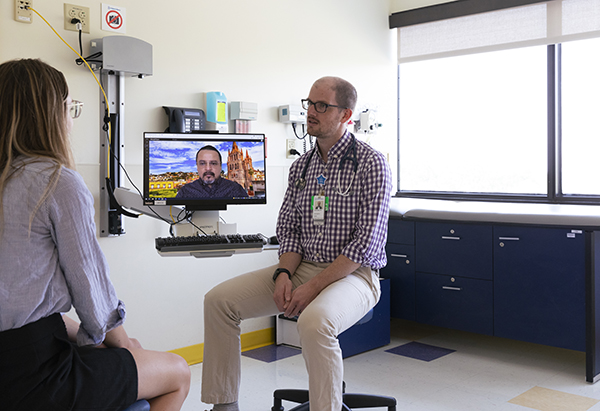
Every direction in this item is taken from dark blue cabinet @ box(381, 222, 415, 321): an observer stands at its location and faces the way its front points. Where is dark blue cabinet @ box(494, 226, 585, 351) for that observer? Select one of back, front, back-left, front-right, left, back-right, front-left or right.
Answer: left

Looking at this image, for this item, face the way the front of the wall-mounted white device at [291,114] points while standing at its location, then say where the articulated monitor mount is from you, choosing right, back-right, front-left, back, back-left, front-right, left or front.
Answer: right

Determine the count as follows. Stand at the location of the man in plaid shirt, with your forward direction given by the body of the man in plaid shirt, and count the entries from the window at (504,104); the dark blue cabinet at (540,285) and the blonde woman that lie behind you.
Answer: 2

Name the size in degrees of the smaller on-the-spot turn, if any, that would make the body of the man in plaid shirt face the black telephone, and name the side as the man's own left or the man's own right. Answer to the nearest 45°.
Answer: approximately 90° to the man's own right

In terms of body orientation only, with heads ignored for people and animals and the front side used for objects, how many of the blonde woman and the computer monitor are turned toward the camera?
1

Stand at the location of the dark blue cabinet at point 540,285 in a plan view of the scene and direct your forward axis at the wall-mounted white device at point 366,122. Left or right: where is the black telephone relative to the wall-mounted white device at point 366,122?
left

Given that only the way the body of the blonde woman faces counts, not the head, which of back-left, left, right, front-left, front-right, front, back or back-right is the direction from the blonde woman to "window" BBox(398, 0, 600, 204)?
front

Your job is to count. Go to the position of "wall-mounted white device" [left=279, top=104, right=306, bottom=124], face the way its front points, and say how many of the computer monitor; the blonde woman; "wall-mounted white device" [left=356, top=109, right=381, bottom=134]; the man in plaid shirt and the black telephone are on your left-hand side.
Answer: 1

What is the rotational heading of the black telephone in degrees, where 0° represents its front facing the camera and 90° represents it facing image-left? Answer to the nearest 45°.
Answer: approximately 315°

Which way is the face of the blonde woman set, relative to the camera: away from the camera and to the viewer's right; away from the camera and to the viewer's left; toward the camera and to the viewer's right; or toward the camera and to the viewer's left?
away from the camera and to the viewer's right

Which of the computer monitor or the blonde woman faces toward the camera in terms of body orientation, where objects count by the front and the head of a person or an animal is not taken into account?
the computer monitor

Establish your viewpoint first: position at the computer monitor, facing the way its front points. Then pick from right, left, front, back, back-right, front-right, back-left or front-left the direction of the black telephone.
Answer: back
